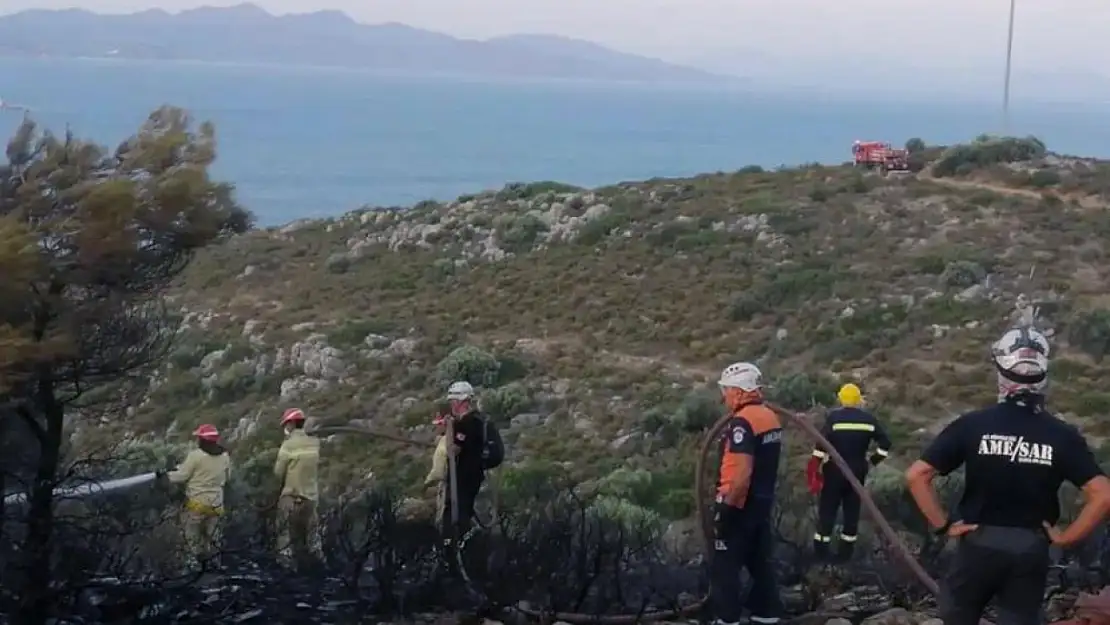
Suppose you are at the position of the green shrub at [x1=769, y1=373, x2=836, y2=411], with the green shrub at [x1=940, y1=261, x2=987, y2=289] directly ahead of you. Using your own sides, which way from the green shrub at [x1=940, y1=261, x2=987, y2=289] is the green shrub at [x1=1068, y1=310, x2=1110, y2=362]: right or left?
right

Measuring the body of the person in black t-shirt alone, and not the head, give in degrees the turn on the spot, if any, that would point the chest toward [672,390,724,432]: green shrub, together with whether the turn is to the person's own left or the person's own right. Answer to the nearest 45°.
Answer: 0° — they already face it

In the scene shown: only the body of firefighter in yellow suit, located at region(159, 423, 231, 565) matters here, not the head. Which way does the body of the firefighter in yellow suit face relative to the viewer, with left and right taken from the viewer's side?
facing away from the viewer and to the left of the viewer

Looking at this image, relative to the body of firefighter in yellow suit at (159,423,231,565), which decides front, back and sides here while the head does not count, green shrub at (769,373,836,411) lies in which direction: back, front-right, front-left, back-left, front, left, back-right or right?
right

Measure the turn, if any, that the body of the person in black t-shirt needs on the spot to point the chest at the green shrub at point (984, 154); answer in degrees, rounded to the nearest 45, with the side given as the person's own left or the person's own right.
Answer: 0° — they already face it

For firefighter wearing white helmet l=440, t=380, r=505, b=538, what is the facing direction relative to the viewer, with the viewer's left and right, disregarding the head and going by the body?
facing to the left of the viewer

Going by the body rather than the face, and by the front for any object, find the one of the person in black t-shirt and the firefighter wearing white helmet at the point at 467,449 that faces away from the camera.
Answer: the person in black t-shirt

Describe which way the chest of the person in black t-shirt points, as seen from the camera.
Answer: away from the camera

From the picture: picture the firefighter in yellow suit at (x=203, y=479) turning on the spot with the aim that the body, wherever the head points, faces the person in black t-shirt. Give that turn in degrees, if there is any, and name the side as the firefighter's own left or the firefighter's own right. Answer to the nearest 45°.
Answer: approximately 180°

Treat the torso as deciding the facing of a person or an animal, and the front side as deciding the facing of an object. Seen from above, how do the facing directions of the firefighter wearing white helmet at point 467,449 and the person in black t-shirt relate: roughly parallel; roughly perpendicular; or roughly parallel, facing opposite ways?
roughly perpendicular

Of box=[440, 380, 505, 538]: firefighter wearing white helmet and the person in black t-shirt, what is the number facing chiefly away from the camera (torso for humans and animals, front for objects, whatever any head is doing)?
1

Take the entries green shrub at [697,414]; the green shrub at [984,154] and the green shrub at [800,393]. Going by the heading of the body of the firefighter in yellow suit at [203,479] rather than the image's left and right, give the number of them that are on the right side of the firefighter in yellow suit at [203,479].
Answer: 3

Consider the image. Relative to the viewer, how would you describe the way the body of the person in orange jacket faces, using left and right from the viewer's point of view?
facing away from the viewer and to the left of the viewer
